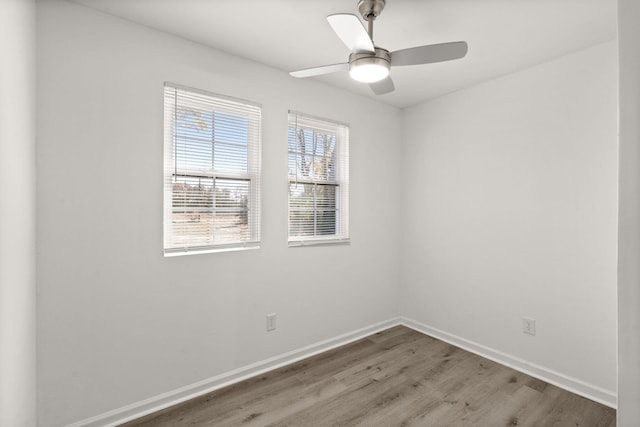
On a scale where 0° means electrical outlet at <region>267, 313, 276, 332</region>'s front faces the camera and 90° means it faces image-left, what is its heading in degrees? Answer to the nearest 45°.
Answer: approximately 315°

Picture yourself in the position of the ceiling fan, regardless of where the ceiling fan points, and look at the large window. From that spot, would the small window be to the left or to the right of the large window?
right

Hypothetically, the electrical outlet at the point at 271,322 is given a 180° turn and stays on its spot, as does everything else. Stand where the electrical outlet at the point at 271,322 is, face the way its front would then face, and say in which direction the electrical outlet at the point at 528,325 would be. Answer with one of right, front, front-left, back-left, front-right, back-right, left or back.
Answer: back-right
